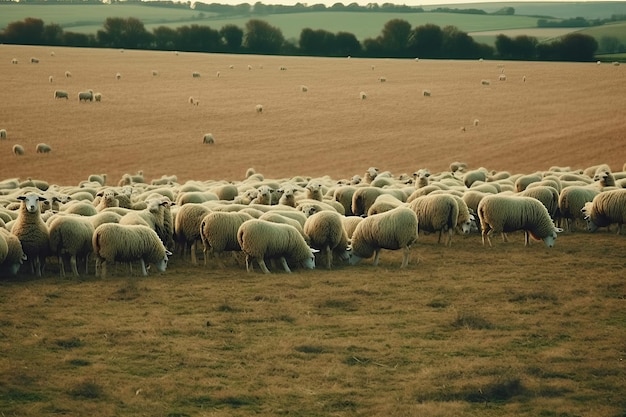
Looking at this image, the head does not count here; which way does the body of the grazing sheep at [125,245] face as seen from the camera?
to the viewer's right

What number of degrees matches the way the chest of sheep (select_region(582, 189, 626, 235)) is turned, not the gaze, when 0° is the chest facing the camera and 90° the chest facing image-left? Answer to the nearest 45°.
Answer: approximately 90°

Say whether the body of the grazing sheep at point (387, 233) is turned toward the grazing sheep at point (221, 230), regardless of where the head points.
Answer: yes

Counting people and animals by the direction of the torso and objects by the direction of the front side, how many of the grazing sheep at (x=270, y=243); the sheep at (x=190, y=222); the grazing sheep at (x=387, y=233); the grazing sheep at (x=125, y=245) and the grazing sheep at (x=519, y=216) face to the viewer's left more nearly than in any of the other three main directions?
1

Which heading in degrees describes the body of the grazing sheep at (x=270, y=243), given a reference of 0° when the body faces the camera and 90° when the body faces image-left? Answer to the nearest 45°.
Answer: approximately 270°

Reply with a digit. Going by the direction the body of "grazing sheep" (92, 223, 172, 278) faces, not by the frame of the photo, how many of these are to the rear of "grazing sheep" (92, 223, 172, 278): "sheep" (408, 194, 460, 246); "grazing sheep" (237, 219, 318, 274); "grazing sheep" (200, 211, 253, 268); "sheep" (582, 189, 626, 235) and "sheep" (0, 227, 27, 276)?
1

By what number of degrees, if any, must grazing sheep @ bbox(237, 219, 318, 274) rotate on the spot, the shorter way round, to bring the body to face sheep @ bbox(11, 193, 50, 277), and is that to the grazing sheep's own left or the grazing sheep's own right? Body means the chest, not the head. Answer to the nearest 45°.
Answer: approximately 180°

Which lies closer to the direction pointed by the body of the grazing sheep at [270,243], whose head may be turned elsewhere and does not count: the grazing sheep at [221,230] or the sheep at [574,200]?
the sheep

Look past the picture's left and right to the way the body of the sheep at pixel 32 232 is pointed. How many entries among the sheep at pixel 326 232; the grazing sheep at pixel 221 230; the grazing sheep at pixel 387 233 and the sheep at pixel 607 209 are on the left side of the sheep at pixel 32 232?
4

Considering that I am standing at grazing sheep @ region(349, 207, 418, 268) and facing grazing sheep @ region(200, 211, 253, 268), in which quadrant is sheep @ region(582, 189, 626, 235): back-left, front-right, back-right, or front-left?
back-right

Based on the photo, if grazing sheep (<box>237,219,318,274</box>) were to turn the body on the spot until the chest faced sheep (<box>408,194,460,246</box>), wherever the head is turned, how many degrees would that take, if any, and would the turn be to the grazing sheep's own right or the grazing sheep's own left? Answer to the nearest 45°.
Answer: approximately 45° to the grazing sheep's own left

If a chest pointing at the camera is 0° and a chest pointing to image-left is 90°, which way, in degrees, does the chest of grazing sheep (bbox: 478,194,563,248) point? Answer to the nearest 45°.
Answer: approximately 270°

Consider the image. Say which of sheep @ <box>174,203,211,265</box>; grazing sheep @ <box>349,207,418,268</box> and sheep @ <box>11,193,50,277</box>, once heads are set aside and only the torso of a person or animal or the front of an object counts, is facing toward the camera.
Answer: sheep @ <box>11,193,50,277</box>

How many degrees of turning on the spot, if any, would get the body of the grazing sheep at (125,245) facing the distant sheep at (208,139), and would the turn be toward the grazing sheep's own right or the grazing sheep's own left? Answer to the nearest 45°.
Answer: approximately 90° to the grazing sheep's own left

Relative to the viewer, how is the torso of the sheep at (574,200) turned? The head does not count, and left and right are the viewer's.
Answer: facing away from the viewer and to the right of the viewer
